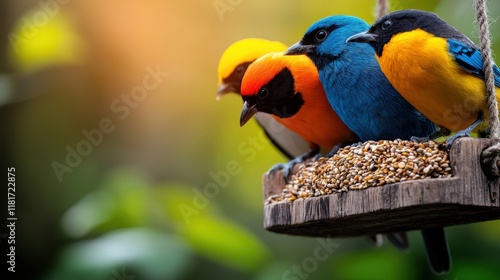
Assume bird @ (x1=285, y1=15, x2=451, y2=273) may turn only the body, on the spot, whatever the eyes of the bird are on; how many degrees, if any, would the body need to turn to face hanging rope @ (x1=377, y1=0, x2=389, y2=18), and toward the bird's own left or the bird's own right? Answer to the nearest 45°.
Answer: approximately 135° to the bird's own right

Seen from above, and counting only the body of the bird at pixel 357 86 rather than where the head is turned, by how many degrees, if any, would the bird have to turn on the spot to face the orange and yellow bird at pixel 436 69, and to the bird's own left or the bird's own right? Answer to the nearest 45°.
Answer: approximately 135° to the bird's own left

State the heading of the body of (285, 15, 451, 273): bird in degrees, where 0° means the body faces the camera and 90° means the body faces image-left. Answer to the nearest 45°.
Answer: approximately 90°

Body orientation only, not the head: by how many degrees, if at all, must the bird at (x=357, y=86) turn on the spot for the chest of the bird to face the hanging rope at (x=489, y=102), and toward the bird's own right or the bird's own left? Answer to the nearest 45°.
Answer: approximately 135° to the bird's own left
